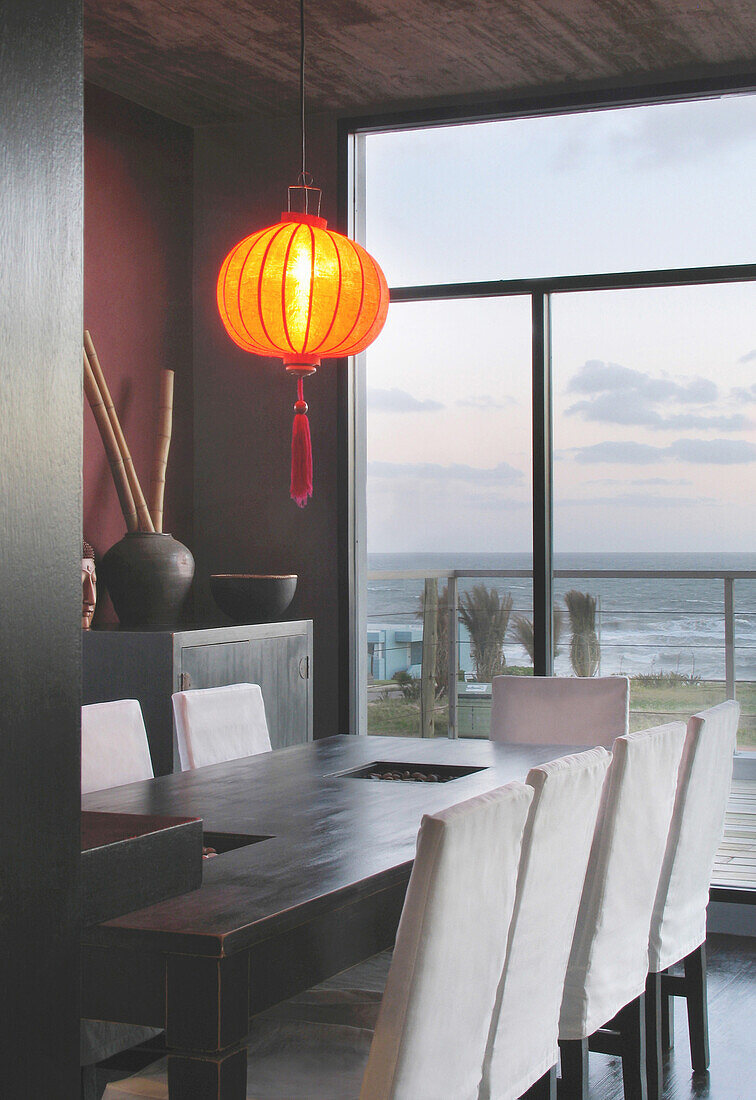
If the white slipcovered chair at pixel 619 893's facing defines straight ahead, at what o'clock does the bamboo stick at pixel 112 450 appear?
The bamboo stick is roughly at 12 o'clock from the white slipcovered chair.

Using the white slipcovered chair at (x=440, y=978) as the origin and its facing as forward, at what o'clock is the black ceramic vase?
The black ceramic vase is roughly at 1 o'clock from the white slipcovered chair.

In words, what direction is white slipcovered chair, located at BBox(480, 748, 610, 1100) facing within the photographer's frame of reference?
facing away from the viewer and to the left of the viewer

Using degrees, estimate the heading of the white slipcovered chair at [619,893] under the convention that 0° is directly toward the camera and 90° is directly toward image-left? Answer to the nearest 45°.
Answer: approximately 135°

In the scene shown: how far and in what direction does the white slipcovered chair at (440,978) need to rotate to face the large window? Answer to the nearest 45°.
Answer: approximately 45° to its right

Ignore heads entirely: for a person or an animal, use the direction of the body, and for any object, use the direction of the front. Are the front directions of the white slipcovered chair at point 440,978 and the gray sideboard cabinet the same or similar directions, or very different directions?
very different directions

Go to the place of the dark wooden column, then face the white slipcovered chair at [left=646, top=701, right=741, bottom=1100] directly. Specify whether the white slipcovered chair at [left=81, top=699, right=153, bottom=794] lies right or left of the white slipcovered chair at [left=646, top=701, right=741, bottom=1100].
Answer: left

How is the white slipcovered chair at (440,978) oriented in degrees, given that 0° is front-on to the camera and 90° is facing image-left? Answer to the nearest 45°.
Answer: approximately 135°

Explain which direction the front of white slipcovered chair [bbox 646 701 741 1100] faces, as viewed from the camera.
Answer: facing away from the viewer and to the left of the viewer

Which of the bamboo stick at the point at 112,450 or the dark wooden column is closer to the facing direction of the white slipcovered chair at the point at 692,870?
the bamboo stick

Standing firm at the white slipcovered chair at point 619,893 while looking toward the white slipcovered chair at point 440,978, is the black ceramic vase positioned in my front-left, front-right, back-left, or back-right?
back-right

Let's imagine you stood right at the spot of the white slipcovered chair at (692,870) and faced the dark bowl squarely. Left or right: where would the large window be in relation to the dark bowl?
right
